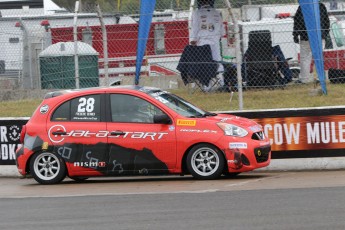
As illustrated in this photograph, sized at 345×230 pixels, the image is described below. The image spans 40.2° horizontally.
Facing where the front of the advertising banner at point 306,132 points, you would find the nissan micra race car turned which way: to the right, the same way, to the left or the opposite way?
to the left

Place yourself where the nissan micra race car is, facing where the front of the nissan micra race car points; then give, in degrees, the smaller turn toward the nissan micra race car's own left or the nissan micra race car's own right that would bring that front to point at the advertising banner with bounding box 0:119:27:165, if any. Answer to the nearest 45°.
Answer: approximately 135° to the nissan micra race car's own left

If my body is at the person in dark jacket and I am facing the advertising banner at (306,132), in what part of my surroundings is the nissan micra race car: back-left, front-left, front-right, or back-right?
front-right

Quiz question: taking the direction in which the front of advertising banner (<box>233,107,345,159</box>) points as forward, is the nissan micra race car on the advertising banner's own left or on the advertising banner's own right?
on the advertising banner's own right

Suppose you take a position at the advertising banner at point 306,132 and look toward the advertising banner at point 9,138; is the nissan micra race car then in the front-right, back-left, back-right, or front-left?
front-left

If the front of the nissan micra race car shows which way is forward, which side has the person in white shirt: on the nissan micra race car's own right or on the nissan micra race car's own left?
on the nissan micra race car's own left

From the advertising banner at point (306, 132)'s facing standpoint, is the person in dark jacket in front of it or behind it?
behind

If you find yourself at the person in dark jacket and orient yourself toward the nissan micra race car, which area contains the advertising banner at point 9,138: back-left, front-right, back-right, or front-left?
front-right

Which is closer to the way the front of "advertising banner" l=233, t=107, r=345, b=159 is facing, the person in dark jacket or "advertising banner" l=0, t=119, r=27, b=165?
the advertising banner

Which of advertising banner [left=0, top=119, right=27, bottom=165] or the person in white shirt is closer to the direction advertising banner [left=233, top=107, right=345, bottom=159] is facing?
the advertising banner

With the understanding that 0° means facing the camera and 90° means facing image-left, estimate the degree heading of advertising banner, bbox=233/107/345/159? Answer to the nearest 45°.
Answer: approximately 0°

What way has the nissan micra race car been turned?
to the viewer's right

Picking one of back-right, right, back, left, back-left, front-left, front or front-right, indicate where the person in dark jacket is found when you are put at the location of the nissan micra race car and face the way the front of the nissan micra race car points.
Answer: front-left

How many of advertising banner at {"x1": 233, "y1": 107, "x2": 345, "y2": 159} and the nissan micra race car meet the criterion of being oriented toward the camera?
1

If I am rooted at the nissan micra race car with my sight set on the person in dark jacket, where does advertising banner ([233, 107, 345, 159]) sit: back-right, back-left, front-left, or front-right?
front-right

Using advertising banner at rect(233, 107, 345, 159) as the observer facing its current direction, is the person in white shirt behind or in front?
behind

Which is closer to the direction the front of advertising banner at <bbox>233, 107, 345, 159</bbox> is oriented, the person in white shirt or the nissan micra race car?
the nissan micra race car
